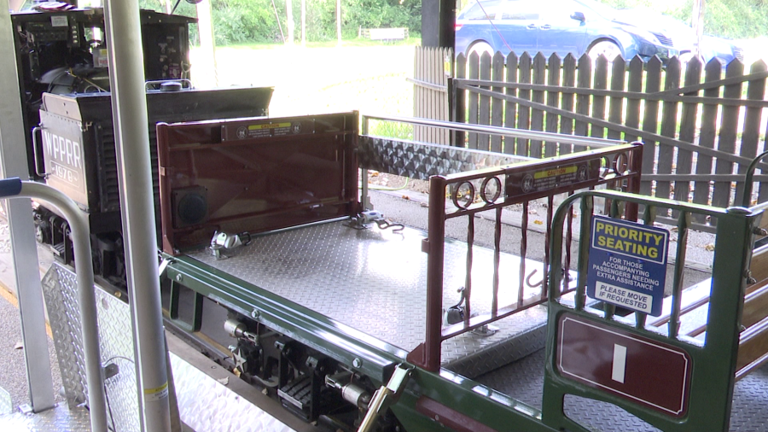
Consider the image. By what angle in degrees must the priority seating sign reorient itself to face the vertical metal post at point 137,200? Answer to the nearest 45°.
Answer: approximately 90° to its right

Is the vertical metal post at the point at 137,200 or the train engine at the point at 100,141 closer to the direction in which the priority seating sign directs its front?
the vertical metal post

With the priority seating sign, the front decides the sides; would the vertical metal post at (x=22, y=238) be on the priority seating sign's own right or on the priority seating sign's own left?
on the priority seating sign's own right

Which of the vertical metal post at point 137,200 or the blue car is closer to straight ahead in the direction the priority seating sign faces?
the vertical metal post

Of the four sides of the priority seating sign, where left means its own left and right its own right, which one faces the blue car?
back

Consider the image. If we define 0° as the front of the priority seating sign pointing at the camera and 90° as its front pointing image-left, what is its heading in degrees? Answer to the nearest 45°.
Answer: approximately 0°

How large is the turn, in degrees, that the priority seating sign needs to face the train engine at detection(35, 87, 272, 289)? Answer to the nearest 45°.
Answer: approximately 135° to its right
